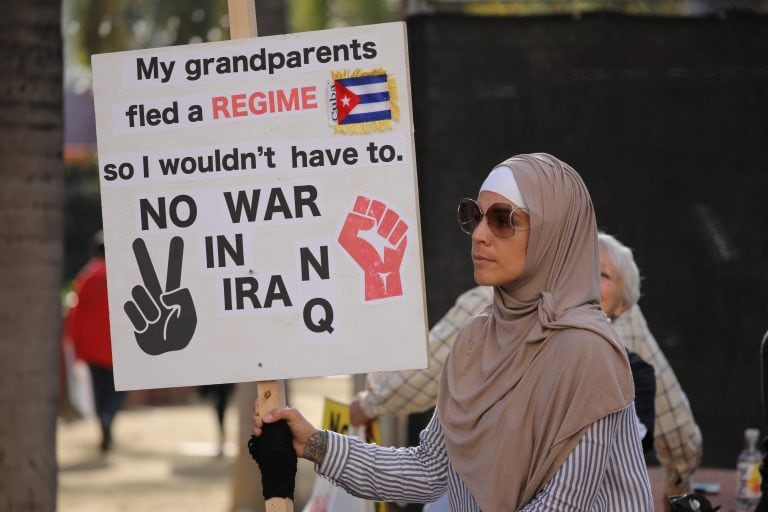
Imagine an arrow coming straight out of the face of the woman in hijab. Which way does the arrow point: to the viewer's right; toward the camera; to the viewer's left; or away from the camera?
to the viewer's left

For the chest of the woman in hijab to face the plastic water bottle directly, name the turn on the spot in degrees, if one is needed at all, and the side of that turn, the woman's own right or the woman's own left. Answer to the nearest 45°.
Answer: approximately 180°

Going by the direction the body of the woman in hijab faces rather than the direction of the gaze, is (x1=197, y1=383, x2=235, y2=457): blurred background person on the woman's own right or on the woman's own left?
on the woman's own right

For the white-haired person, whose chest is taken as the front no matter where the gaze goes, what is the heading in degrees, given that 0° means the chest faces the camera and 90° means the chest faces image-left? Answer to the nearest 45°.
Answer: approximately 45°

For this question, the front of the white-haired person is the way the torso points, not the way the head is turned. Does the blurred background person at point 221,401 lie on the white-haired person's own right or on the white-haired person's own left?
on the white-haired person's own right

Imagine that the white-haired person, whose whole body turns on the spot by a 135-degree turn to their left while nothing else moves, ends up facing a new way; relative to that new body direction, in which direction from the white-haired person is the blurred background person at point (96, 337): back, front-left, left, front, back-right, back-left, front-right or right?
back-left

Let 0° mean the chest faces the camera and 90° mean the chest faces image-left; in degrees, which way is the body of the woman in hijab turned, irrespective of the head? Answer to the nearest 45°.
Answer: approximately 45°
